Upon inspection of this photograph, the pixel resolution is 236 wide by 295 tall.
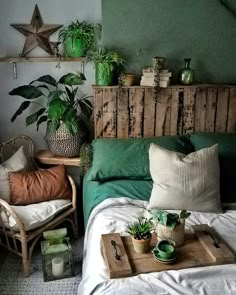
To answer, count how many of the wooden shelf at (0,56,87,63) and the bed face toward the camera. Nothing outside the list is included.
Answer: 2

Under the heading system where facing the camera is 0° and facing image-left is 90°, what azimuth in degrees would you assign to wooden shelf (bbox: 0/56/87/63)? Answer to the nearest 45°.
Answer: approximately 0°

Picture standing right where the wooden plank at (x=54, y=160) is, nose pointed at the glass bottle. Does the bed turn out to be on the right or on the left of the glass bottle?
right

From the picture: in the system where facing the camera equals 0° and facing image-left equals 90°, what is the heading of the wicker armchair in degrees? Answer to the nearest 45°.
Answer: approximately 315°

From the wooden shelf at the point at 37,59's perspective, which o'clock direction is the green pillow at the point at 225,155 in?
The green pillow is roughly at 10 o'clock from the wooden shelf.

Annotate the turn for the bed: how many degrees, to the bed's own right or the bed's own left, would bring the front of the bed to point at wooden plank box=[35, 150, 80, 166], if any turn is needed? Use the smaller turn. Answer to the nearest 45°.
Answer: approximately 135° to the bed's own right
